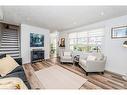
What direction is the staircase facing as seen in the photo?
toward the camera

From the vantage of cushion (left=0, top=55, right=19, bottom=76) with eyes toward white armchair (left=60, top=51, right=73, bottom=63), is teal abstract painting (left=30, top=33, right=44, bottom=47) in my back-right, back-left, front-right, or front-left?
front-left

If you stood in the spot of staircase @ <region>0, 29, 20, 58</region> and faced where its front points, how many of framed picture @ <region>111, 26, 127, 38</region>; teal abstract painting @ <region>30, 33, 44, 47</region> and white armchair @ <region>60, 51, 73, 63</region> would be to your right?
0

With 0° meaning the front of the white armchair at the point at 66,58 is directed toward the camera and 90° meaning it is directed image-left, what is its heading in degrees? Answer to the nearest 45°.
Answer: approximately 0°

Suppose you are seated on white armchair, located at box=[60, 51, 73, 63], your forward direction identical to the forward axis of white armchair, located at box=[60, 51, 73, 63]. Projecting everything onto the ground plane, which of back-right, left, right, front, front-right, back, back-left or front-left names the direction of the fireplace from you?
right

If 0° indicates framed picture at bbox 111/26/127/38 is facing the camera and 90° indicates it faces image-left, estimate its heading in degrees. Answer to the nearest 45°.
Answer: approximately 45°

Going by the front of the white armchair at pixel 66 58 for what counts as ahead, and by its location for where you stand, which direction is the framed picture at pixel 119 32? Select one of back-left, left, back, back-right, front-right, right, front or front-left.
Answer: front-left

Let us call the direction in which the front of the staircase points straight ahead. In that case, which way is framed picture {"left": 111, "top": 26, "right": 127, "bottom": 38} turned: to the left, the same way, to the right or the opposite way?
to the right

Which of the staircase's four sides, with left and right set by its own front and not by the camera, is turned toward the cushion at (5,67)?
front

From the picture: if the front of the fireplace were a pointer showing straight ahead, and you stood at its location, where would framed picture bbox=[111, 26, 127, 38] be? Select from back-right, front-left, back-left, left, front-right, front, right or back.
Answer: front

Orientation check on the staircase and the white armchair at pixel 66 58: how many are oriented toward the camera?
2

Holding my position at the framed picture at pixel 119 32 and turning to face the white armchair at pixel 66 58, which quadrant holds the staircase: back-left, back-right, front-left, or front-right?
front-left

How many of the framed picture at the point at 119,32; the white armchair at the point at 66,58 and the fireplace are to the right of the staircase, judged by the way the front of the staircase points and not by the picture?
0

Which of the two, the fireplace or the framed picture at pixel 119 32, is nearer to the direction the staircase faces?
the framed picture

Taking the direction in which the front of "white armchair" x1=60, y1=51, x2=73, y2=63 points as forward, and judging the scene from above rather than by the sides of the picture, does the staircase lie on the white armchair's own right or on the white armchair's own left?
on the white armchair's own right

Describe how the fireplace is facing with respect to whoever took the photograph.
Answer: facing the viewer and to the right of the viewer
